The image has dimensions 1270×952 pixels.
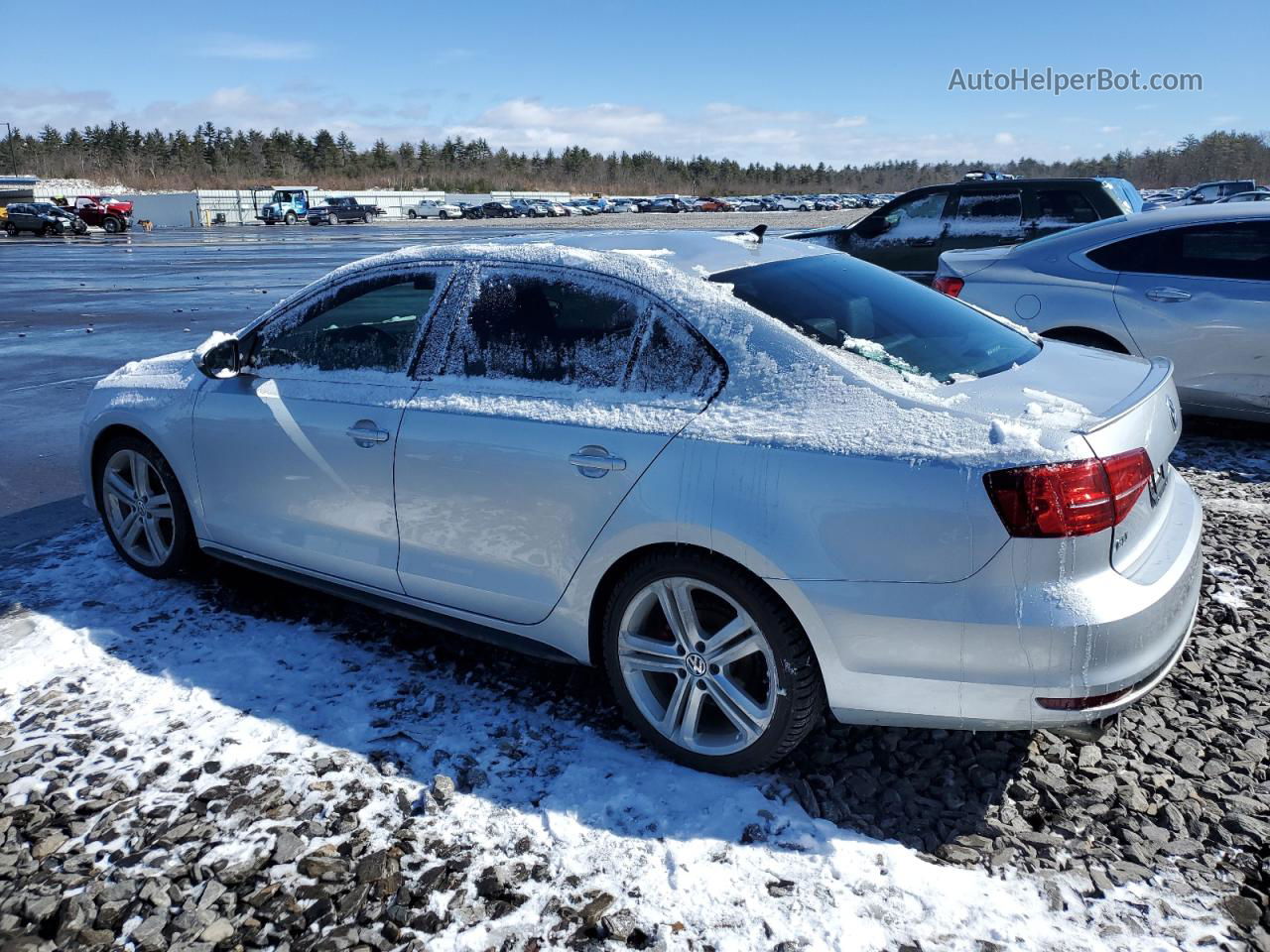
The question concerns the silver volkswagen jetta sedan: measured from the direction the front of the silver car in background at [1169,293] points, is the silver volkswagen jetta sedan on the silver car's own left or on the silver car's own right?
on the silver car's own right

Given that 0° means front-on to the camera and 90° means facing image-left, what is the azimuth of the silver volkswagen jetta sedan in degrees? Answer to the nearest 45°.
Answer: approximately 135°

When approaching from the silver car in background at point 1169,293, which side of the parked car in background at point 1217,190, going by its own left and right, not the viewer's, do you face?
left

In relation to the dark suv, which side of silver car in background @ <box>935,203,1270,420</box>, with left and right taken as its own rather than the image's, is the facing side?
left

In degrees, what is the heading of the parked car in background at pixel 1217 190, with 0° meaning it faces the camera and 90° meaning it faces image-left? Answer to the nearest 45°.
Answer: approximately 90°

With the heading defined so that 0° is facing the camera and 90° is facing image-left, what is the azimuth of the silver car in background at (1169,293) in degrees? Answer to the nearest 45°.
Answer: approximately 270°

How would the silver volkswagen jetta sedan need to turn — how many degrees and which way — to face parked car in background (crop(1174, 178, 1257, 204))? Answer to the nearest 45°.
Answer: approximately 90° to its right

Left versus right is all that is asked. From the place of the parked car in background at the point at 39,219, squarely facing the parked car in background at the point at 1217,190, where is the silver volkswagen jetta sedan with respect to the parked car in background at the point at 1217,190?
right
